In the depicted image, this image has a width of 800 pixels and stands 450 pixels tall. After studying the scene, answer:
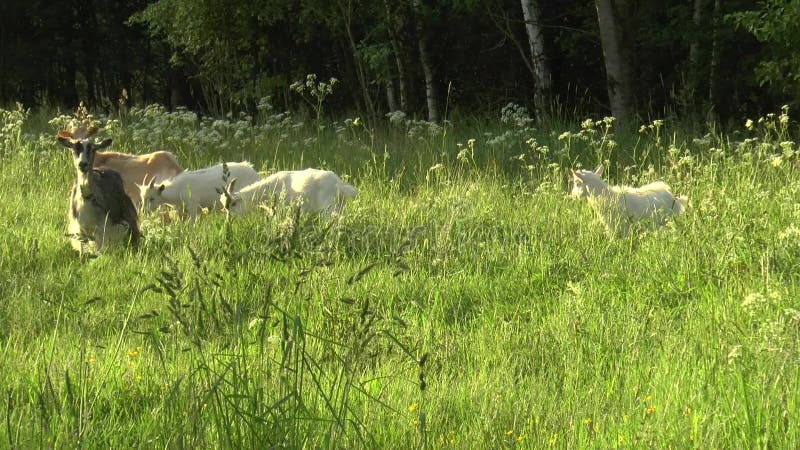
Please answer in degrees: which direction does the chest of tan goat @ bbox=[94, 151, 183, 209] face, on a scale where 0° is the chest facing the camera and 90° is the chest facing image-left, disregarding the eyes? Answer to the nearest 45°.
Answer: approximately 90°

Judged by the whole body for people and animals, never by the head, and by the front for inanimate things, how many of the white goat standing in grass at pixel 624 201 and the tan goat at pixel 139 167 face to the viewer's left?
2

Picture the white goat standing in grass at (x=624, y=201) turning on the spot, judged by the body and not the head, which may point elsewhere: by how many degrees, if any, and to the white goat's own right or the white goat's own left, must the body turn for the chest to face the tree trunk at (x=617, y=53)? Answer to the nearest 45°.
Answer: approximately 90° to the white goat's own right

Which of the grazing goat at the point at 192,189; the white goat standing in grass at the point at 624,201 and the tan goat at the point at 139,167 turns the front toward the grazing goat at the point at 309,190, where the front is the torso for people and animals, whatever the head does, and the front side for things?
the white goat standing in grass

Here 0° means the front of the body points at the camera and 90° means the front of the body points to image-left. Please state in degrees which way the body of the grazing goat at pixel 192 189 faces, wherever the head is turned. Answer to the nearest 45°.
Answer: approximately 45°

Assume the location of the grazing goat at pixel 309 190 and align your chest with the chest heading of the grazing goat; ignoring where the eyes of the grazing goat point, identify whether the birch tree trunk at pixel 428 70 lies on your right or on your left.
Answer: on your right

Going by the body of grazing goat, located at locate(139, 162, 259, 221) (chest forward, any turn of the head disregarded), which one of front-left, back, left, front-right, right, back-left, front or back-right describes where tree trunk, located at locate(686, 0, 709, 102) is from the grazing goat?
back

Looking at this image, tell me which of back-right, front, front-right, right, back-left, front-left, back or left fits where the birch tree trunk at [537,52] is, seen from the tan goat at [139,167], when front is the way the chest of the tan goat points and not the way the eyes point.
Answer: back-right

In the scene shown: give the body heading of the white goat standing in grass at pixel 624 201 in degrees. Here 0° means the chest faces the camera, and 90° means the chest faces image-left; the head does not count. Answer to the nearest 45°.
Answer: approximately 90°

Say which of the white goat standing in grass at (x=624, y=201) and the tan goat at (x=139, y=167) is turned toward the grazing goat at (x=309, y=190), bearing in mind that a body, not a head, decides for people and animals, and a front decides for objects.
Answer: the white goat standing in grass

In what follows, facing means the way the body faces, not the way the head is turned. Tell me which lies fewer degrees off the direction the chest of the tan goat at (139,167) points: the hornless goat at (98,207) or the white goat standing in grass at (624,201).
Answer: the hornless goat

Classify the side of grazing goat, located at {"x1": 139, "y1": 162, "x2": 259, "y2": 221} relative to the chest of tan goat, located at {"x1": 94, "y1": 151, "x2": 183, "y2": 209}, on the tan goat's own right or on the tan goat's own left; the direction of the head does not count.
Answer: on the tan goat's own left

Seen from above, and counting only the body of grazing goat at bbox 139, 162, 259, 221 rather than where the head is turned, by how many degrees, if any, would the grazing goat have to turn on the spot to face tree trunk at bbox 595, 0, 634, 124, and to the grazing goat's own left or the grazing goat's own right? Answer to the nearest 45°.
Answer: approximately 180°

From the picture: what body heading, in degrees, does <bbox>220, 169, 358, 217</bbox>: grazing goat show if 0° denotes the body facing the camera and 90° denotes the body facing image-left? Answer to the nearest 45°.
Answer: approximately 90°
